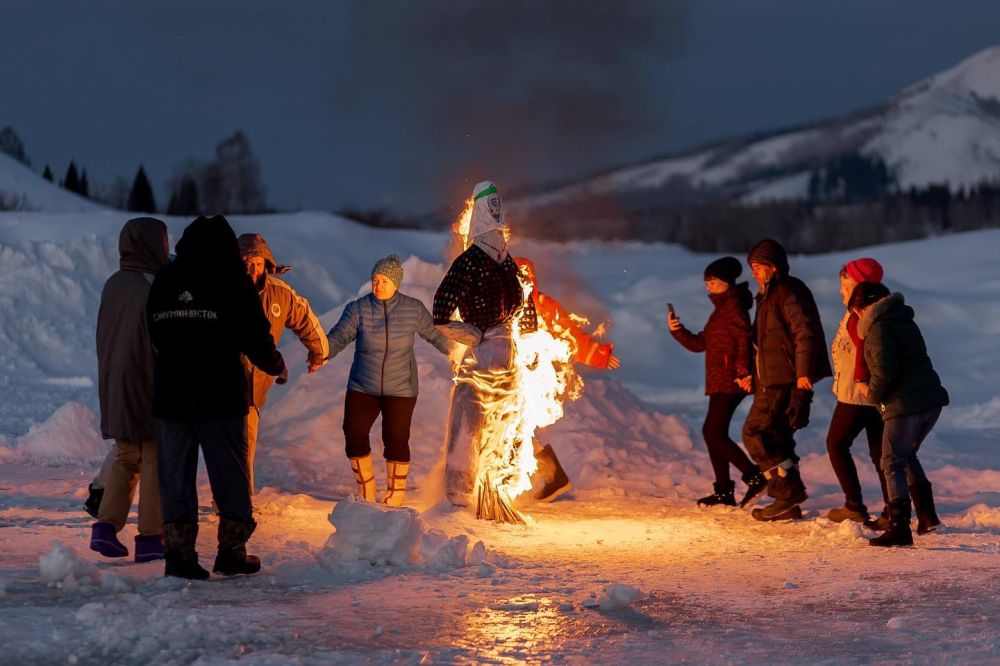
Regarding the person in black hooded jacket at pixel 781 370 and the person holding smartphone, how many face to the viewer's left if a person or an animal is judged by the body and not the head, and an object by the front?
2

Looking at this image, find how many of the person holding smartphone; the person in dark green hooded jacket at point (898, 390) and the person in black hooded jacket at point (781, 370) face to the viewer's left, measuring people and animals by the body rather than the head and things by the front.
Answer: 3

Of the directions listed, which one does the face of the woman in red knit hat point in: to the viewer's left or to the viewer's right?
to the viewer's left

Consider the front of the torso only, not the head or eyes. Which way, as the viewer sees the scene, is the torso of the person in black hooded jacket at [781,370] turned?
to the viewer's left

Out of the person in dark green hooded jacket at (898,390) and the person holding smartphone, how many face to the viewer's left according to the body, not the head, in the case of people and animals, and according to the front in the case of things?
2

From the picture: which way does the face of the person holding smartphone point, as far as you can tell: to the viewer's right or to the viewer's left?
to the viewer's left

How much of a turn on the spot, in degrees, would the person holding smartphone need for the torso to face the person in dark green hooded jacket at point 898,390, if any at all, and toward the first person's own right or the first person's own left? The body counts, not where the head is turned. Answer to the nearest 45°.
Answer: approximately 135° to the first person's own left

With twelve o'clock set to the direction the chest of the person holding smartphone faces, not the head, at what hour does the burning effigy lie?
The burning effigy is roughly at 11 o'clock from the person holding smartphone.

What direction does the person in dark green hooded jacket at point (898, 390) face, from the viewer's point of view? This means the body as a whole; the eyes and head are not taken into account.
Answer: to the viewer's left

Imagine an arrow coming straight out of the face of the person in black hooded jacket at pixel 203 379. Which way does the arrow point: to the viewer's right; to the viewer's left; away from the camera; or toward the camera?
away from the camera

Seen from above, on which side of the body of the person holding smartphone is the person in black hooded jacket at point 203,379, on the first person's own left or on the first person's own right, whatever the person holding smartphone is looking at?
on the first person's own left

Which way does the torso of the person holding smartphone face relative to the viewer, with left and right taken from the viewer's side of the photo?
facing to the left of the viewer

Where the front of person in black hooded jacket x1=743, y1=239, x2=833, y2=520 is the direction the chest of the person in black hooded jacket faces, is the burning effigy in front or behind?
in front
